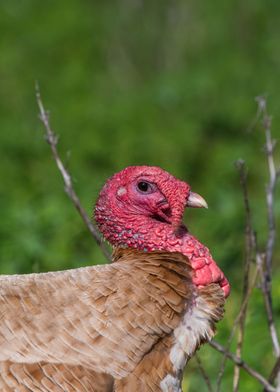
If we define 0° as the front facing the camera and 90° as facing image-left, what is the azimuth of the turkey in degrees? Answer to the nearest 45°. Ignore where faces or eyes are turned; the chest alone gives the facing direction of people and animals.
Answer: approximately 270°
